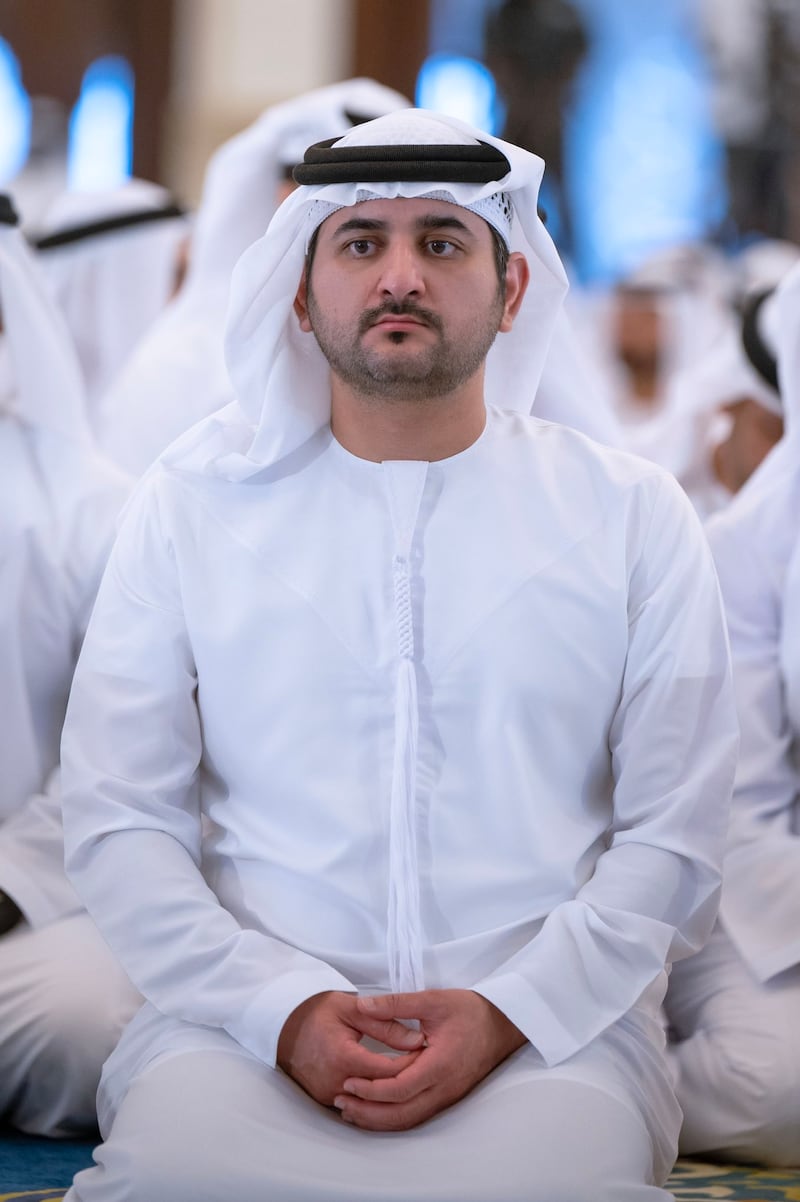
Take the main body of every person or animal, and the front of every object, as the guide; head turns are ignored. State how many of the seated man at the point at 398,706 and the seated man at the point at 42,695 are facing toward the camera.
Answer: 2

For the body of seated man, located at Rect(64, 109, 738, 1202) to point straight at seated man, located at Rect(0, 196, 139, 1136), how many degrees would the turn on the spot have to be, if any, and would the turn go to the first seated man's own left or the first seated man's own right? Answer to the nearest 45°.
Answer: approximately 135° to the first seated man's own right

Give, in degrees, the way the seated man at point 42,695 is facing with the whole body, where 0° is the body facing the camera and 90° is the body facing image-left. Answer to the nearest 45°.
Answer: approximately 0°

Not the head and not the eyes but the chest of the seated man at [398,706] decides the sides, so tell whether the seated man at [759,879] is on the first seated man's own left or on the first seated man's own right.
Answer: on the first seated man's own left

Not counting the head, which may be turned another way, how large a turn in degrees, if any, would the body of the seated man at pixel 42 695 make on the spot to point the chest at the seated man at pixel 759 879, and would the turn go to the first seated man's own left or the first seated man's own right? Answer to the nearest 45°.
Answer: approximately 90° to the first seated man's own left
